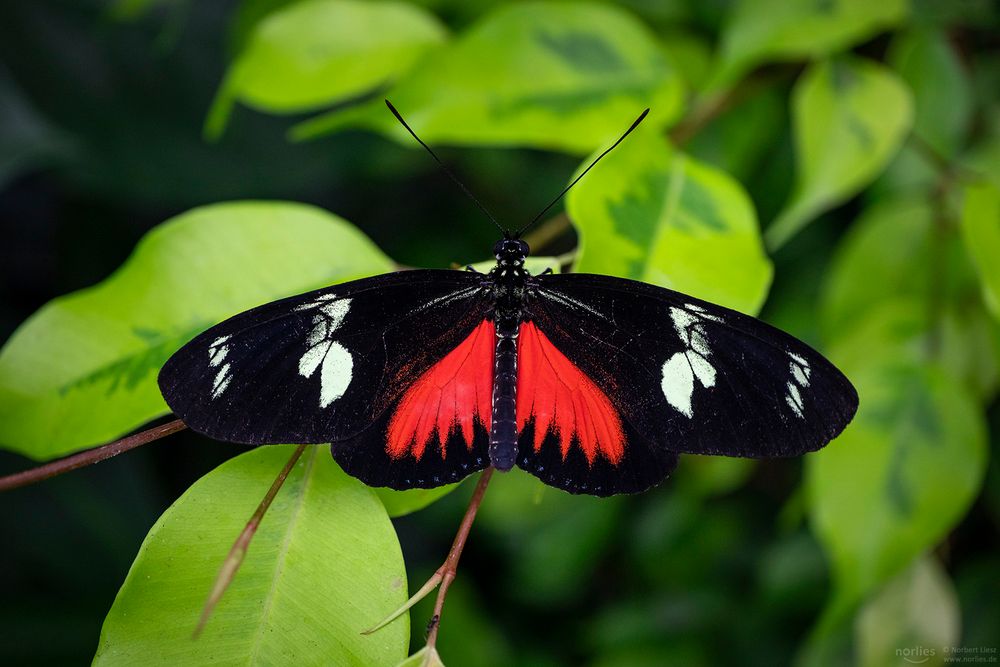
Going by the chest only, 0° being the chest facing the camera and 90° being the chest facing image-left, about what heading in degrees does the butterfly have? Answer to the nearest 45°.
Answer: approximately 180°
